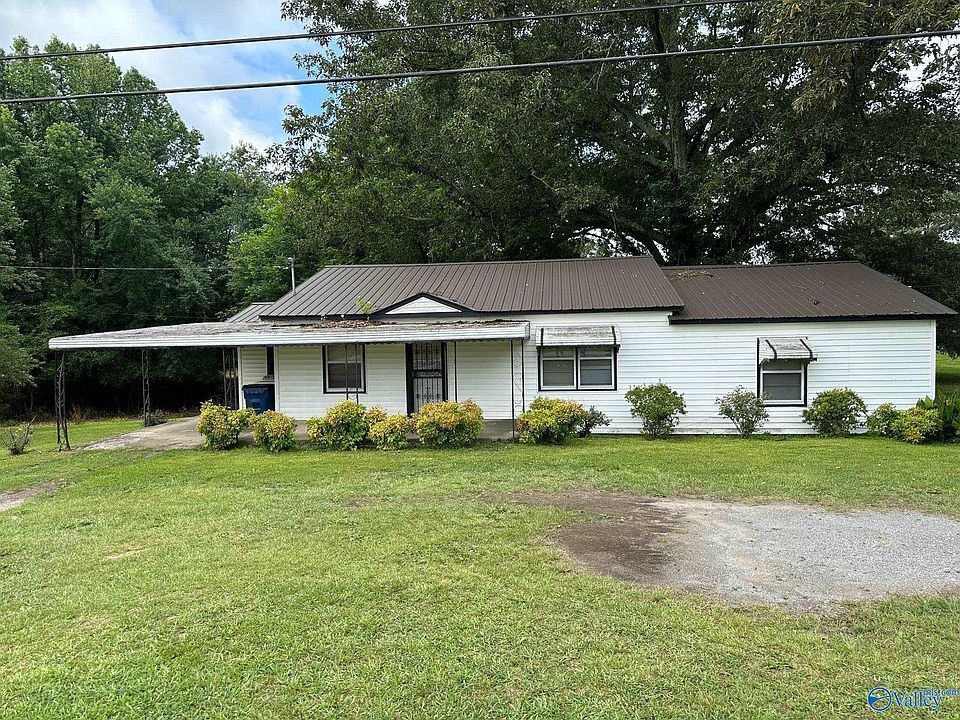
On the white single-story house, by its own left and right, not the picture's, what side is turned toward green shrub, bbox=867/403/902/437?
left

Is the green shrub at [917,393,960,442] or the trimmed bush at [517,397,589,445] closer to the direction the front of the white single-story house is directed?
the trimmed bush

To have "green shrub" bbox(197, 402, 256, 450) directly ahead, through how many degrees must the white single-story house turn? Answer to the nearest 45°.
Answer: approximately 90° to its right

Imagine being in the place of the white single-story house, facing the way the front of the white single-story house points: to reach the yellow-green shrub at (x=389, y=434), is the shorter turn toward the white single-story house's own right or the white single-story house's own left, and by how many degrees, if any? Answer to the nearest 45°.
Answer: approximately 45° to the white single-story house's own right

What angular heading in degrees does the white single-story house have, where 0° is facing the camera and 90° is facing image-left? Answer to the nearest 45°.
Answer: approximately 0°

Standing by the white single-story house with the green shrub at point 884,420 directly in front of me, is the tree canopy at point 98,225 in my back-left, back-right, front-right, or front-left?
back-left

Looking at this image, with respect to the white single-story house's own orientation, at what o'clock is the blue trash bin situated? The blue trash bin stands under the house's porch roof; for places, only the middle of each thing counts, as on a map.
The blue trash bin is roughly at 3 o'clock from the white single-story house.

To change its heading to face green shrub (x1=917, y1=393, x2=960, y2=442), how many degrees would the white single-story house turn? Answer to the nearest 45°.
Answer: approximately 90° to its left

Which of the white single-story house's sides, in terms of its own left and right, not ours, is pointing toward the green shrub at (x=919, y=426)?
left

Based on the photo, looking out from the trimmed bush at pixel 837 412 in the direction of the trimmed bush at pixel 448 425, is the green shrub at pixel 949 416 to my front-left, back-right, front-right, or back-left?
back-left

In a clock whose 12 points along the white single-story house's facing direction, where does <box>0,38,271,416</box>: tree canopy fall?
The tree canopy is roughly at 4 o'clock from the white single-story house.

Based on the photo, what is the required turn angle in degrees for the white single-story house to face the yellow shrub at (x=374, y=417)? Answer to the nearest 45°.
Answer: approximately 45° to its right

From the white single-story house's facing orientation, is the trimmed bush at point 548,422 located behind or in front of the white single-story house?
in front
